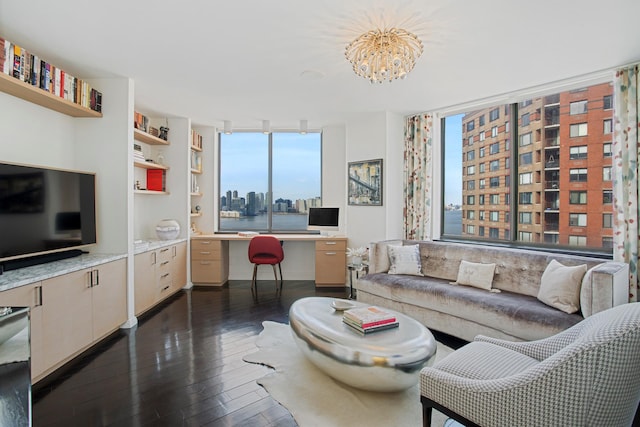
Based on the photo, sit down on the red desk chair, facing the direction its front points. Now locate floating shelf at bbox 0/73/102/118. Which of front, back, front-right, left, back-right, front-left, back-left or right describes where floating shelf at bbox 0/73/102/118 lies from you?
back-left

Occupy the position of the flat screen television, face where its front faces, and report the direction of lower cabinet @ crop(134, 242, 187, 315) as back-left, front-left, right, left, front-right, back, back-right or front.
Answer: left

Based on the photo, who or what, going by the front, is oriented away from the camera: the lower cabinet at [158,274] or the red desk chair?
the red desk chair

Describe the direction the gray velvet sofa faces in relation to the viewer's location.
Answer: facing the viewer and to the left of the viewer

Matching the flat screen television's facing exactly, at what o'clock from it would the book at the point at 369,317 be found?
The book is roughly at 12 o'clock from the flat screen television.

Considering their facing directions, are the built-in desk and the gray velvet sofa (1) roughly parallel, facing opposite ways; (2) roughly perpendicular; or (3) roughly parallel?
roughly perpendicular

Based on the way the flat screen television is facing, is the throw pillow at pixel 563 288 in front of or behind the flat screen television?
in front

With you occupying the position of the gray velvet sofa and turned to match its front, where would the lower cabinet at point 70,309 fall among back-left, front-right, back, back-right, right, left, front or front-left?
front

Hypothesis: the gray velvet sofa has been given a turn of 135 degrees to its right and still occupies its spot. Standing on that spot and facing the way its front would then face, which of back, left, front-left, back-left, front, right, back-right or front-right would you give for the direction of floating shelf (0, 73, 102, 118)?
back-left

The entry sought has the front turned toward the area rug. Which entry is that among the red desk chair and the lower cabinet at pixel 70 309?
the lower cabinet

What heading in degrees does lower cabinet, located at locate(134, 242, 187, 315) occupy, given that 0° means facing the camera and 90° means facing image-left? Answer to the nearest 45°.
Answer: approximately 315°

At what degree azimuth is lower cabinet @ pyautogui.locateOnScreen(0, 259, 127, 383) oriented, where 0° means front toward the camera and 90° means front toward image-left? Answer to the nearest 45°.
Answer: approximately 315°

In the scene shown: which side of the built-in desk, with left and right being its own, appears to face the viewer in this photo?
front

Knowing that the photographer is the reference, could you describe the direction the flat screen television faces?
facing the viewer and to the right of the viewer

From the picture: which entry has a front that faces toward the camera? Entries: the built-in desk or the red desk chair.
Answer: the built-in desk

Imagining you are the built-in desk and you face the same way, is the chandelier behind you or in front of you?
in front

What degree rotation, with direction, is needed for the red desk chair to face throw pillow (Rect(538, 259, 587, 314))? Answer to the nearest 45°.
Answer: approximately 135° to its right

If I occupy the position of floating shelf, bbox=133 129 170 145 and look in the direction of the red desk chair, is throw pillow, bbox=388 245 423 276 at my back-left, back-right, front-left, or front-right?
front-right
